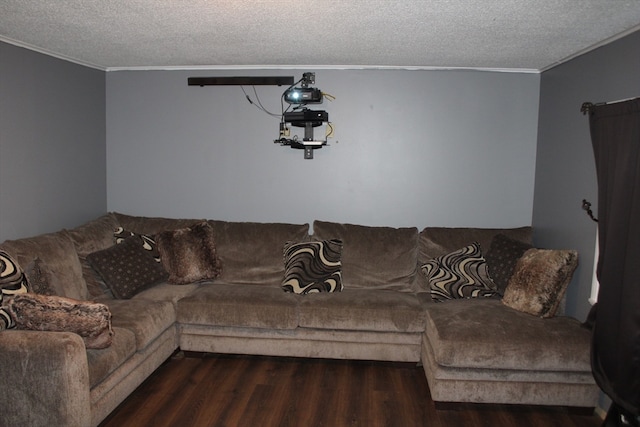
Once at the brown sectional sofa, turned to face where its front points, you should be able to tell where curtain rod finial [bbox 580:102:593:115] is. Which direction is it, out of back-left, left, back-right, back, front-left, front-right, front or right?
left

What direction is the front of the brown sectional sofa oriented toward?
toward the camera

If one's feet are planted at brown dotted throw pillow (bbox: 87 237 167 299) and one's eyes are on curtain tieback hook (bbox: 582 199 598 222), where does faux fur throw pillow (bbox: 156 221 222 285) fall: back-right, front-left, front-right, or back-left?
front-left

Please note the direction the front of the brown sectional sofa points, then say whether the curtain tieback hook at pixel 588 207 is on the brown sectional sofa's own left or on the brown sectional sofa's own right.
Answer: on the brown sectional sofa's own left

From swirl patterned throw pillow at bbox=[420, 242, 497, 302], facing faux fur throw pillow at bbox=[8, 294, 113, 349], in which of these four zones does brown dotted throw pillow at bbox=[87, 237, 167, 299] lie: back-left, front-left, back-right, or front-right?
front-right

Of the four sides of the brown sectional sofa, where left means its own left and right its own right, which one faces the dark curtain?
left
